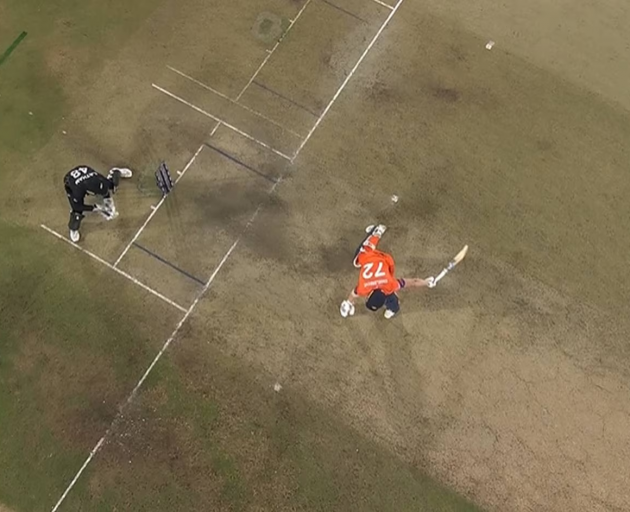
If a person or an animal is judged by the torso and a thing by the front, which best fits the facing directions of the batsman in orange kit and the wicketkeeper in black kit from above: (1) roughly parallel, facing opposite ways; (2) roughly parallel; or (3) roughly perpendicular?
roughly perpendicular

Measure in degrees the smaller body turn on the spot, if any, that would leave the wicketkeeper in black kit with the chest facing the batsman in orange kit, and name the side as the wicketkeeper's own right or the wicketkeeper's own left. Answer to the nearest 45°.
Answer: approximately 45° to the wicketkeeper's own left

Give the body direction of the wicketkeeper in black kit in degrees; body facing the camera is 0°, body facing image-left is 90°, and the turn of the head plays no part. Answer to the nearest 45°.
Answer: approximately 315°
